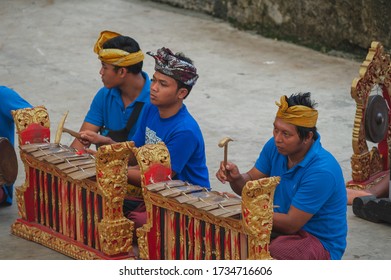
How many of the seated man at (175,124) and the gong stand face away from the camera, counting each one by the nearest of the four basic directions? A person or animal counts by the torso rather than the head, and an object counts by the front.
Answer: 0

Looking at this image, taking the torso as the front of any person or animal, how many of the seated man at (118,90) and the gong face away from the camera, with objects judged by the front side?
0

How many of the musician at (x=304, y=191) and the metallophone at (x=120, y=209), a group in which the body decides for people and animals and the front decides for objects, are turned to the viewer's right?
0

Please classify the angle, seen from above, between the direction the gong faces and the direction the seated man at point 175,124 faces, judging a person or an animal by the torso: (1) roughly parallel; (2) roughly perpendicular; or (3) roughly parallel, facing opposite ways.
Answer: roughly perpendicular

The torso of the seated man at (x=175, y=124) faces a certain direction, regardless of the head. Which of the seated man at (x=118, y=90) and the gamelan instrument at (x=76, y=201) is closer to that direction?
the gamelan instrument

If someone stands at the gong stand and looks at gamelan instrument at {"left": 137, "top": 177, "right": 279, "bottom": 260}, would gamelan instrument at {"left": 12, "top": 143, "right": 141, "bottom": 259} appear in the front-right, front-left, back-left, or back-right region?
front-right

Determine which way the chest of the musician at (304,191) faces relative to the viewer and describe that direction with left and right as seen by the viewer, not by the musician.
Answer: facing the viewer and to the left of the viewer

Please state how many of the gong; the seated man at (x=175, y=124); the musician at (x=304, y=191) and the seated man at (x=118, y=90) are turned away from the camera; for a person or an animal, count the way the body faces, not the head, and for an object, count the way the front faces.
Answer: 0
